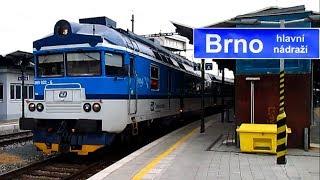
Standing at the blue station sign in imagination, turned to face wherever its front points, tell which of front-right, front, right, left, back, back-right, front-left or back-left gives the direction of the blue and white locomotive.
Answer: right

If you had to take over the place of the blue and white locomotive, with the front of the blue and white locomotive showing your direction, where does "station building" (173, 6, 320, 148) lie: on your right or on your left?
on your left

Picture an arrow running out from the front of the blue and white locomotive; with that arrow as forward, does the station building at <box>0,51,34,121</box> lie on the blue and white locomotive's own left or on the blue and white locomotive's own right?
on the blue and white locomotive's own right

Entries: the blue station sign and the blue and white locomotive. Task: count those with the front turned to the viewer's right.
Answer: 0

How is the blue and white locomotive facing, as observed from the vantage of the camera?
facing the viewer and to the left of the viewer

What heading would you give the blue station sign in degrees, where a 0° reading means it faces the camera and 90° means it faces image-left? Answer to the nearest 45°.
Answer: approximately 0°
